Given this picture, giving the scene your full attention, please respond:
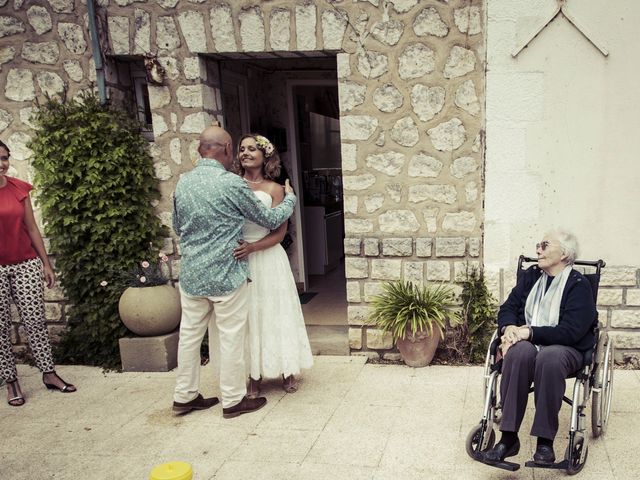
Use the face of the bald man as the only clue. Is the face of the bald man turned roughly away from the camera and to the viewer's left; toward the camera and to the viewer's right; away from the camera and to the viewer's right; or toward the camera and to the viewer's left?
away from the camera and to the viewer's right

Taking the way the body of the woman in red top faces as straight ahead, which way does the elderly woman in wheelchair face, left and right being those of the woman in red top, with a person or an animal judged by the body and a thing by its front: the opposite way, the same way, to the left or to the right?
to the right

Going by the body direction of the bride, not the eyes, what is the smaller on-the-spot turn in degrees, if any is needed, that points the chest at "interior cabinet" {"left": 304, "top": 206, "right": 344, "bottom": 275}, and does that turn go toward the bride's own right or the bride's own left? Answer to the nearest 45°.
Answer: approximately 135° to the bride's own right

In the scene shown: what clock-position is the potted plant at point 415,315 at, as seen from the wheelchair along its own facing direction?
The potted plant is roughly at 3 o'clock from the wheelchair.

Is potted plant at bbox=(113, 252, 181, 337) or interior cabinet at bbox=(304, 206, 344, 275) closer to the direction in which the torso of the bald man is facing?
the interior cabinet

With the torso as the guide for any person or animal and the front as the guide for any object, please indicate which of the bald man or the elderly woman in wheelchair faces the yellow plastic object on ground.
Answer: the elderly woman in wheelchair

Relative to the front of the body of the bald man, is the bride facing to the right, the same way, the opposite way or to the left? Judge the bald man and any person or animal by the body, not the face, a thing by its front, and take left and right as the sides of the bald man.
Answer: the opposite way

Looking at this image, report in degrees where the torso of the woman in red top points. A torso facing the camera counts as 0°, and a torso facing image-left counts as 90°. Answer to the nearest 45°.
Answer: approximately 0°

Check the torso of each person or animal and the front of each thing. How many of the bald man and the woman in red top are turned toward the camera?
1
